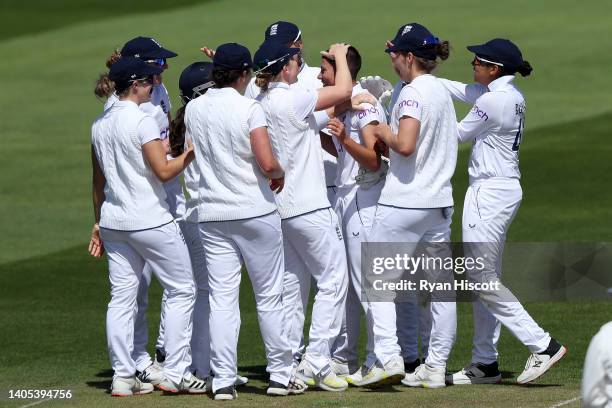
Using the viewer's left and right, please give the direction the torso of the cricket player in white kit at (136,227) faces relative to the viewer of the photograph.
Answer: facing away from the viewer and to the right of the viewer

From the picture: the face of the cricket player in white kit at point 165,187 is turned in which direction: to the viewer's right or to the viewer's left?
to the viewer's right

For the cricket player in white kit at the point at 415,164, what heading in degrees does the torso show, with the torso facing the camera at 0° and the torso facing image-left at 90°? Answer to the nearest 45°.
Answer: approximately 135°

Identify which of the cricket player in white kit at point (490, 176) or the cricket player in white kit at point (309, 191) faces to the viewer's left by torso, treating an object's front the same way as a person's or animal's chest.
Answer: the cricket player in white kit at point (490, 176)

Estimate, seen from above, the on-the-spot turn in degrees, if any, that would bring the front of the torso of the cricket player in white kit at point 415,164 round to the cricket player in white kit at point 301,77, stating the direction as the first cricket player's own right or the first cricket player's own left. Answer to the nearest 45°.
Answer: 0° — they already face them

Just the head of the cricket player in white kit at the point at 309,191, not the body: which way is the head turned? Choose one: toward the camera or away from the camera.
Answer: away from the camera

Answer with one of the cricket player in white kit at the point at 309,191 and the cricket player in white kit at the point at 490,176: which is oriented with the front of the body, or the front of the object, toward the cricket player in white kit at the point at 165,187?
the cricket player in white kit at the point at 490,176

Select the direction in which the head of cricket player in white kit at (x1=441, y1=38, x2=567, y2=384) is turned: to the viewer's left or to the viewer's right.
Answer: to the viewer's left

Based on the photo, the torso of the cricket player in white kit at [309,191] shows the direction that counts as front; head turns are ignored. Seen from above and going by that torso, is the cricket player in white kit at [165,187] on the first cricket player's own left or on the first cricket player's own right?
on the first cricket player's own left

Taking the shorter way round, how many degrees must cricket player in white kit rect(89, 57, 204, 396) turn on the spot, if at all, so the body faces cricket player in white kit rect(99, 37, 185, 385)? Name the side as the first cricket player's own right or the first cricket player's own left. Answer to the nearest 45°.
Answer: approximately 45° to the first cricket player's own left

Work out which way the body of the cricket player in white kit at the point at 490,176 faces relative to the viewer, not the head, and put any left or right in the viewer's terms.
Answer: facing to the left of the viewer

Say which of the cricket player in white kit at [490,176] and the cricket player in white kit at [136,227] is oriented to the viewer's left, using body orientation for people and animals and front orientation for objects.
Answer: the cricket player in white kit at [490,176]

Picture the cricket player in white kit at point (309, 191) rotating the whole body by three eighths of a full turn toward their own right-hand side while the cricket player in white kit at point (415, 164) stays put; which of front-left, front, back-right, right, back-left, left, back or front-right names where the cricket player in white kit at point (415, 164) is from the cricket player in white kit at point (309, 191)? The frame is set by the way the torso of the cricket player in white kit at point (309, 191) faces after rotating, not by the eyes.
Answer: left

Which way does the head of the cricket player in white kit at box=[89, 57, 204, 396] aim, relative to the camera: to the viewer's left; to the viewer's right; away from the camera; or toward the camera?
to the viewer's right

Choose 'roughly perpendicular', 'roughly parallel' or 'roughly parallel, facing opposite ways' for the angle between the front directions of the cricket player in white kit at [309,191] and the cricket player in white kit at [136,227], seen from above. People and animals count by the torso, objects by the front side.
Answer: roughly parallel

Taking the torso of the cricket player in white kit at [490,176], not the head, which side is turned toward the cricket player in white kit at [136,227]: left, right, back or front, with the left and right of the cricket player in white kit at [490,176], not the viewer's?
front

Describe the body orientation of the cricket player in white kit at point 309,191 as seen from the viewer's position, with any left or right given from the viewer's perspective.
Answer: facing away from the viewer and to the right of the viewer

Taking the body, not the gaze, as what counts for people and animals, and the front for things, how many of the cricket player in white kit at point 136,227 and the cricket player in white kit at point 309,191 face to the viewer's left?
0
